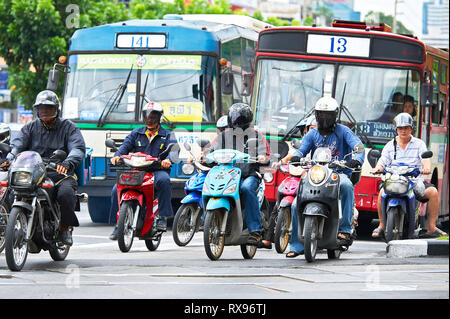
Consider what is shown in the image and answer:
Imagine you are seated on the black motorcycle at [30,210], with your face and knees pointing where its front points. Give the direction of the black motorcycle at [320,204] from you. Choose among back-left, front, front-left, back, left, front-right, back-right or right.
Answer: back-left

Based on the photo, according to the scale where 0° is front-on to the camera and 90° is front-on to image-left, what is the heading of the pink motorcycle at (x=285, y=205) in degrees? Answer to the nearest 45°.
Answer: approximately 45°

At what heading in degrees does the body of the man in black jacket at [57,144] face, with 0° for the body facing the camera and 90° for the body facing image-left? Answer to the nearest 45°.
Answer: approximately 45°

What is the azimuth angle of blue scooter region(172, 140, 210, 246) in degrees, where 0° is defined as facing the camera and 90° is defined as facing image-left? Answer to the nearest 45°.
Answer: approximately 45°

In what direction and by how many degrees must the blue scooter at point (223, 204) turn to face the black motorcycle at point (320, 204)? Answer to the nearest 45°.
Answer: approximately 135° to its left

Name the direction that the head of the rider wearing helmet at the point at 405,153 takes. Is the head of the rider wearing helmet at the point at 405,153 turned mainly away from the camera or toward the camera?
toward the camera

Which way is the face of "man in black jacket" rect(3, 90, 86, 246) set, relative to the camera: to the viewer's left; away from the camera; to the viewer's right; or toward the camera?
toward the camera

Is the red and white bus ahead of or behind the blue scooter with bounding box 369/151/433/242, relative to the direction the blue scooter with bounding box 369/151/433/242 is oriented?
behind

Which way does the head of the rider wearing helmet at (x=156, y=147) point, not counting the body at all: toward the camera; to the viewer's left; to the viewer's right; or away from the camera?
toward the camera

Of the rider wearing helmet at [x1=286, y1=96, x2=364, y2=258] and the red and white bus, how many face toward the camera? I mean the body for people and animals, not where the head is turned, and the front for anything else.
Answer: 2

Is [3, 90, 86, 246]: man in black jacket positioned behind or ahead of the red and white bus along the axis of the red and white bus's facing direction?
ahead

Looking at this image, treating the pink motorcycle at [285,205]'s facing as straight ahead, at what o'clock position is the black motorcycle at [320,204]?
The black motorcycle is roughly at 10 o'clock from the pink motorcycle.

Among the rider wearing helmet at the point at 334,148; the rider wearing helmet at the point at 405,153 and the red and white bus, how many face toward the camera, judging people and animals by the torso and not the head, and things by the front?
3

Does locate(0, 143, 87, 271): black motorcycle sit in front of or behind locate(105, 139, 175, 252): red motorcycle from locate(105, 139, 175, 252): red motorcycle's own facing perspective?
in front
